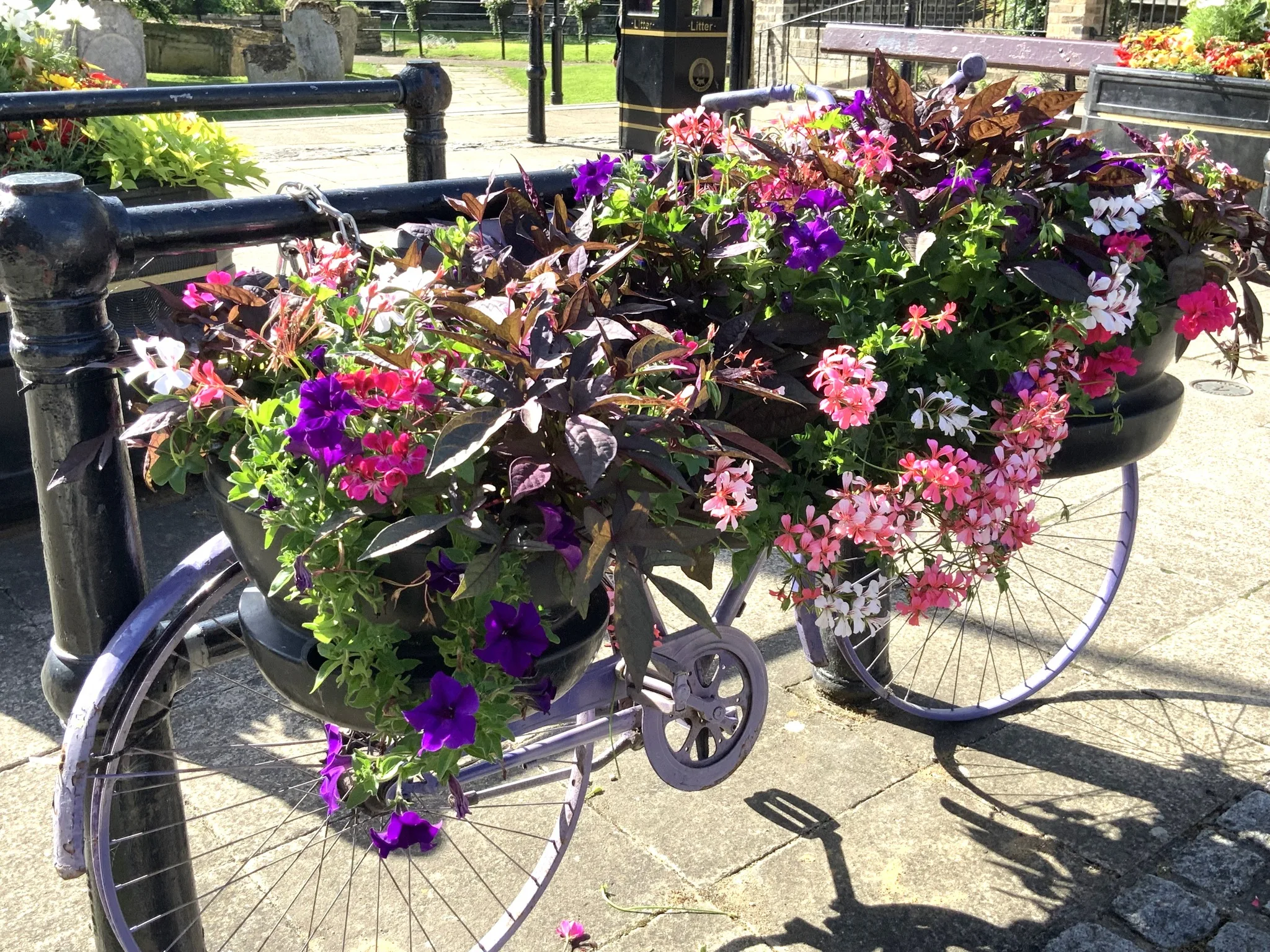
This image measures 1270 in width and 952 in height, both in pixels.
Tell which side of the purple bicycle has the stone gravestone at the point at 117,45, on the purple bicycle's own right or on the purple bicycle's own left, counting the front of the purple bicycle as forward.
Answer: on the purple bicycle's own left

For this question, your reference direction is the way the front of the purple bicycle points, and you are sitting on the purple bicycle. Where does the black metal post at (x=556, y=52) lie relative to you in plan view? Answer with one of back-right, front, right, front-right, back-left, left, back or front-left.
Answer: front-left

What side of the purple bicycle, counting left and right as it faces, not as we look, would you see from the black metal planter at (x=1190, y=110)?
front

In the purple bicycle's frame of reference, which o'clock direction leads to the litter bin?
The litter bin is roughly at 11 o'clock from the purple bicycle.

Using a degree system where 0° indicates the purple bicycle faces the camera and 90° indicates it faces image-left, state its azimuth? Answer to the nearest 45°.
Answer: approximately 225°
